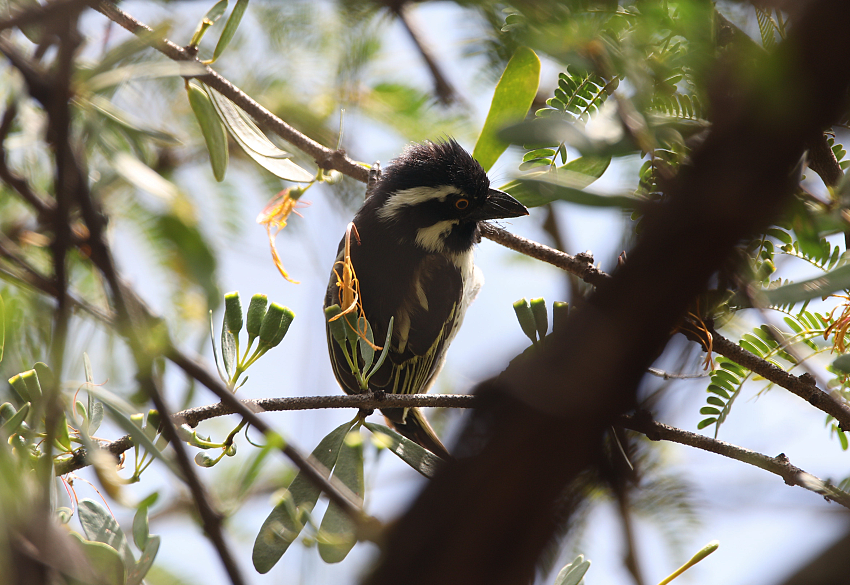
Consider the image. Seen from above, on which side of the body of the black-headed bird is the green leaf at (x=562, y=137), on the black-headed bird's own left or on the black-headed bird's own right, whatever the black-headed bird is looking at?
on the black-headed bird's own right

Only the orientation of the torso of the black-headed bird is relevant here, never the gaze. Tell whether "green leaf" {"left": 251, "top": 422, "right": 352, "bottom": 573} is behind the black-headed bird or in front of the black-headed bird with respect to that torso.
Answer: behind

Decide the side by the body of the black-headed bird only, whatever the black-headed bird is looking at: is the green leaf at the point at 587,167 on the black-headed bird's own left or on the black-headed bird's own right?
on the black-headed bird's own right

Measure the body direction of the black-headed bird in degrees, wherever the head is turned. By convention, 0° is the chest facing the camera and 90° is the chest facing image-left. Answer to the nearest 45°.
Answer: approximately 225°

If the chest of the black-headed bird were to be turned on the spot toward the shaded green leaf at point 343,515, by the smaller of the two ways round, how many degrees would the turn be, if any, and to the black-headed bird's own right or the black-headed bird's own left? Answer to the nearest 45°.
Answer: approximately 135° to the black-headed bird's own right
